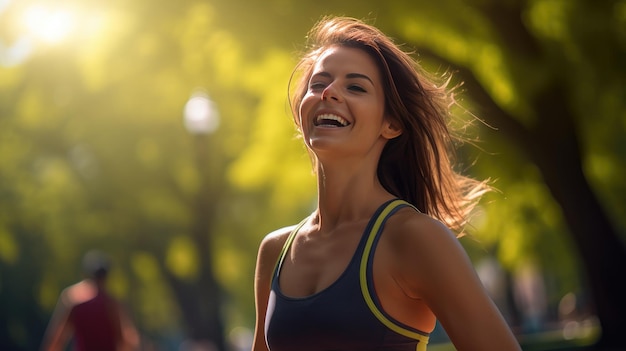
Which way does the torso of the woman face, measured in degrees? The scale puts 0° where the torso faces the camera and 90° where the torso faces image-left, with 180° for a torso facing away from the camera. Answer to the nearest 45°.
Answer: approximately 45°

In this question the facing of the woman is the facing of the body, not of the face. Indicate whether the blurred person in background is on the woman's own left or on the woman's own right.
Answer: on the woman's own right

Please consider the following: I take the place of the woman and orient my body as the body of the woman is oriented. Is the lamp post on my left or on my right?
on my right

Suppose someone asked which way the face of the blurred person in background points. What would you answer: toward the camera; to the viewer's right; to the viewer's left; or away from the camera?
away from the camera

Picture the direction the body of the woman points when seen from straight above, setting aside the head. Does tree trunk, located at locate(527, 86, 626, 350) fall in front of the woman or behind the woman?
behind
